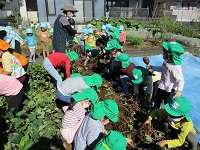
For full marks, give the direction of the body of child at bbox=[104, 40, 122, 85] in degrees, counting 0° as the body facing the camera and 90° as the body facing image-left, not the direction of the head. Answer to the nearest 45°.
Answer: approximately 45°

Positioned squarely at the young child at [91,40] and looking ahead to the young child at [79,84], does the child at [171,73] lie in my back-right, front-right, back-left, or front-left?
front-left

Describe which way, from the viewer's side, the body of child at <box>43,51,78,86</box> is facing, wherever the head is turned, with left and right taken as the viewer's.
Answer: facing to the right of the viewer

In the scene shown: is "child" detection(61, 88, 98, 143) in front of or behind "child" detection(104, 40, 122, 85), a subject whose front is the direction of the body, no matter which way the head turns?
in front

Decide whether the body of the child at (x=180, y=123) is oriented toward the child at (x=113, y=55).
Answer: no

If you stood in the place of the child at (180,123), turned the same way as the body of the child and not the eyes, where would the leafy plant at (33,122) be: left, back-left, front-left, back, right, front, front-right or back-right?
front-right

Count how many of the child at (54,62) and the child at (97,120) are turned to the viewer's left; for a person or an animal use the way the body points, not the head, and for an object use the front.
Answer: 0
